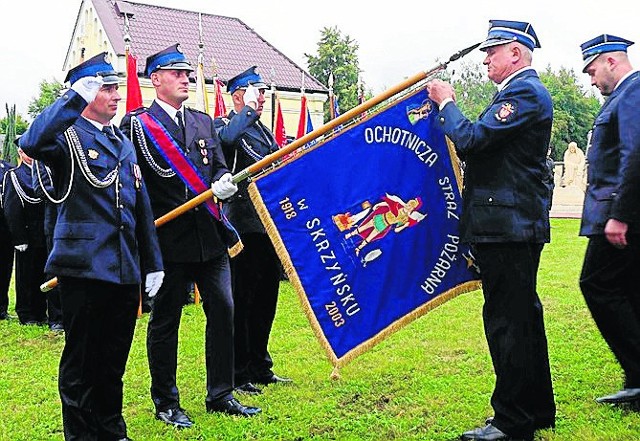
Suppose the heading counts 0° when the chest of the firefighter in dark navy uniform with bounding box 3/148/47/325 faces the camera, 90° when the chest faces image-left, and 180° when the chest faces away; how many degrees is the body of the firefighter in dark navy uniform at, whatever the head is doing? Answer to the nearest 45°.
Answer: approximately 315°

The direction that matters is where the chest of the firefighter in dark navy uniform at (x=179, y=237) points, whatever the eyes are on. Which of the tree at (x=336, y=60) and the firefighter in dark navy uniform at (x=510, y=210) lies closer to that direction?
the firefighter in dark navy uniform

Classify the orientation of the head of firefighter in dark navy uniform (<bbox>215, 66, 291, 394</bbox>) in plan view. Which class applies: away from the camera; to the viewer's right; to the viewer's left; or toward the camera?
to the viewer's right

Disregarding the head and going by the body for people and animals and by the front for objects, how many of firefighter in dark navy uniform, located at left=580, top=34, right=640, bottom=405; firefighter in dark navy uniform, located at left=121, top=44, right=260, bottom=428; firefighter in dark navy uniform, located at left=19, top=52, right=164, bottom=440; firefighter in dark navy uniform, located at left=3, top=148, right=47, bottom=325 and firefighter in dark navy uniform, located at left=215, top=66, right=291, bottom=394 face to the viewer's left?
1

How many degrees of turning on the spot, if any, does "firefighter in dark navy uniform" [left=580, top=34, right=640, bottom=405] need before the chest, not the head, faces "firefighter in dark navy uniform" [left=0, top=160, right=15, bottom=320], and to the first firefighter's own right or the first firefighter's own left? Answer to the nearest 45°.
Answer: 0° — they already face them

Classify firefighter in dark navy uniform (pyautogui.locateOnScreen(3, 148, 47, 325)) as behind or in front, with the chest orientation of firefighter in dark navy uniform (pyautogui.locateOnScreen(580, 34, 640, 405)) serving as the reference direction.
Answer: in front

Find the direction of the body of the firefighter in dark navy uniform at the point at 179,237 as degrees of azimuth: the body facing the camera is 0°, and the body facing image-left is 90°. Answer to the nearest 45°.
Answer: approximately 315°

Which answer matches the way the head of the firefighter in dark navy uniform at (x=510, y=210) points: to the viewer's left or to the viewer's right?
to the viewer's left

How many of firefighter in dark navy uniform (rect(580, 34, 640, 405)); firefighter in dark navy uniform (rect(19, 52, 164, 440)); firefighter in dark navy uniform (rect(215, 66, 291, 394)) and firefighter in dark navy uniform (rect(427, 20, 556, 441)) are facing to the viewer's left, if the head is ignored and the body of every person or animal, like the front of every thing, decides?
2

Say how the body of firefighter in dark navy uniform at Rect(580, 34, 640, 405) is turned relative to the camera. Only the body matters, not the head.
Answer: to the viewer's left
